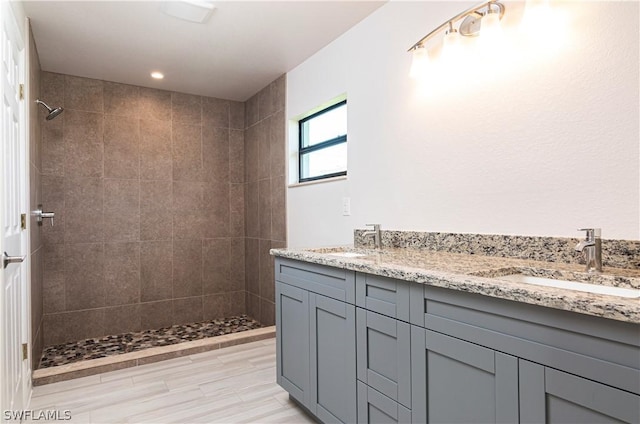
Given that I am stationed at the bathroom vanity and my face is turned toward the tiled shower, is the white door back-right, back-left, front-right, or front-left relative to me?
front-left

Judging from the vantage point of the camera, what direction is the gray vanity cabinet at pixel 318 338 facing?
facing the viewer and to the left of the viewer

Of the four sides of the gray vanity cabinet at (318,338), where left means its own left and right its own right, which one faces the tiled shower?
right

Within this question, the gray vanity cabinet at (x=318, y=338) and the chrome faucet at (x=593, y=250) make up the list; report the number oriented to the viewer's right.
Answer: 0

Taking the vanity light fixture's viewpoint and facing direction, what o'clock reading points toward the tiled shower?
The tiled shower is roughly at 2 o'clock from the vanity light fixture.

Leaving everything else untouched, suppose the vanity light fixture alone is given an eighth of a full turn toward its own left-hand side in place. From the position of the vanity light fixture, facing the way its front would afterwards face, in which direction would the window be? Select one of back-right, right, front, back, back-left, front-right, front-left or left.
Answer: back-right
